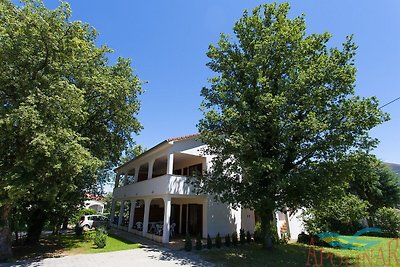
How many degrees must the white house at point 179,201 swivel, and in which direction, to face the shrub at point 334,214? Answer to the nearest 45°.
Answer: approximately 135° to its left

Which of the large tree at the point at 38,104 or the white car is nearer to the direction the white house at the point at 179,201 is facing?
the large tree

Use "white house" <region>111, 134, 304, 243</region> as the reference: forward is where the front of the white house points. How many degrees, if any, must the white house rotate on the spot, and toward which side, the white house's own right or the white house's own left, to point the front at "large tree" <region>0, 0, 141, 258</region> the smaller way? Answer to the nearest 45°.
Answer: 0° — it already faces it

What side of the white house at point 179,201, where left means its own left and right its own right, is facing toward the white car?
right

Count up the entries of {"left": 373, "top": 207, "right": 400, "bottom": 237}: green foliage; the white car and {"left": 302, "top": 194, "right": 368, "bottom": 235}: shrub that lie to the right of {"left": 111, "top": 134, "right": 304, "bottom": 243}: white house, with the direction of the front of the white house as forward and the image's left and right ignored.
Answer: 1

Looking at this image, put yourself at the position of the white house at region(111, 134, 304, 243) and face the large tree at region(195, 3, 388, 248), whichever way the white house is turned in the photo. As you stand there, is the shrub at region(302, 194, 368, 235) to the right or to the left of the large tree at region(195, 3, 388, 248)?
left

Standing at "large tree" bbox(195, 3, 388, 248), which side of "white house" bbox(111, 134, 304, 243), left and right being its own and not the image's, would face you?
left

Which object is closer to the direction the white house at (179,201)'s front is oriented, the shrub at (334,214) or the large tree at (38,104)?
the large tree

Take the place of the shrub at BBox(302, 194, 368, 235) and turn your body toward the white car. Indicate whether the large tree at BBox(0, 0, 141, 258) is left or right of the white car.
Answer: left

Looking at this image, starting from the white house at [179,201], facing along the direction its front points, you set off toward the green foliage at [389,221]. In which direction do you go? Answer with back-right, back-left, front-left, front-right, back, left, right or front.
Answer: back-left

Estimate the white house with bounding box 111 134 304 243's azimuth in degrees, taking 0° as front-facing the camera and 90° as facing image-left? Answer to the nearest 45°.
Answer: approximately 45°

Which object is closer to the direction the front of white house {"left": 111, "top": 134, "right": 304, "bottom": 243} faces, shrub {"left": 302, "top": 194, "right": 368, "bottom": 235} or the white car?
the white car

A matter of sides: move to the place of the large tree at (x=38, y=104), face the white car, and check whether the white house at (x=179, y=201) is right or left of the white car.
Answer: right
